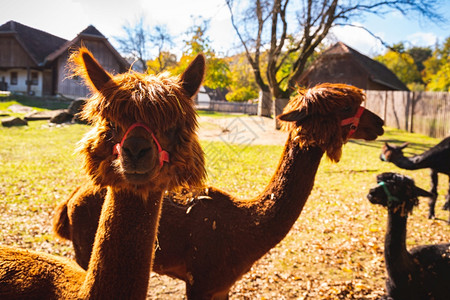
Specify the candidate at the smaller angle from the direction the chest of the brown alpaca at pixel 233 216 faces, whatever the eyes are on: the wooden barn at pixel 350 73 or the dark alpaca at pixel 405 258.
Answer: the dark alpaca

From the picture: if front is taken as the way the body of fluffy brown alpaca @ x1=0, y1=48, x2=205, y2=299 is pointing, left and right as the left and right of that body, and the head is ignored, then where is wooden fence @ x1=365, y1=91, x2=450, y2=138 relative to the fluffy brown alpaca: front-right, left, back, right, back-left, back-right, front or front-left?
left

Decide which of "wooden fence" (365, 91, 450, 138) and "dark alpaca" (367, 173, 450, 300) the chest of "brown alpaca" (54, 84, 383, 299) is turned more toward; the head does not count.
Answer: the dark alpaca

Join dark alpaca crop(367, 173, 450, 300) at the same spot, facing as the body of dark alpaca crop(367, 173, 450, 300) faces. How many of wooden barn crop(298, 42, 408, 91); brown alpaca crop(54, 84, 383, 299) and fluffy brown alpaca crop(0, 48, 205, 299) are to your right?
1

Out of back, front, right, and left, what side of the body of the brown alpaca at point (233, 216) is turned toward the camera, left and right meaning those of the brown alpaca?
right

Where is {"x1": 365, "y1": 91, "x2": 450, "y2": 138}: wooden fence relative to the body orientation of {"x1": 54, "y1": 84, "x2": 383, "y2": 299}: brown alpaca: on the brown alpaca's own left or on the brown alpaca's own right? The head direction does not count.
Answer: on the brown alpaca's own left

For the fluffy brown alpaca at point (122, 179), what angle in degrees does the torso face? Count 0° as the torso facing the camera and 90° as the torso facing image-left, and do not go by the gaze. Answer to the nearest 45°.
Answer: approximately 315°

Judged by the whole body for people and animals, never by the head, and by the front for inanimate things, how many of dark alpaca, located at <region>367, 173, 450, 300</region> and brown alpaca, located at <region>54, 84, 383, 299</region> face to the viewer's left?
1

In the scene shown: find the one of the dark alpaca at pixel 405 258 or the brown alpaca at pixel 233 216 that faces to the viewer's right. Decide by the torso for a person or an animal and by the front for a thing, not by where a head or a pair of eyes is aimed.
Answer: the brown alpaca

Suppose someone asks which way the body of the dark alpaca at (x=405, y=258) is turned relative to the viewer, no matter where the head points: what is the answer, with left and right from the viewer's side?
facing to the left of the viewer

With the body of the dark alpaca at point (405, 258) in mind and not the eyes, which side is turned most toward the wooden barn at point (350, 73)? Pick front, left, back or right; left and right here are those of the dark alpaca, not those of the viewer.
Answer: right
